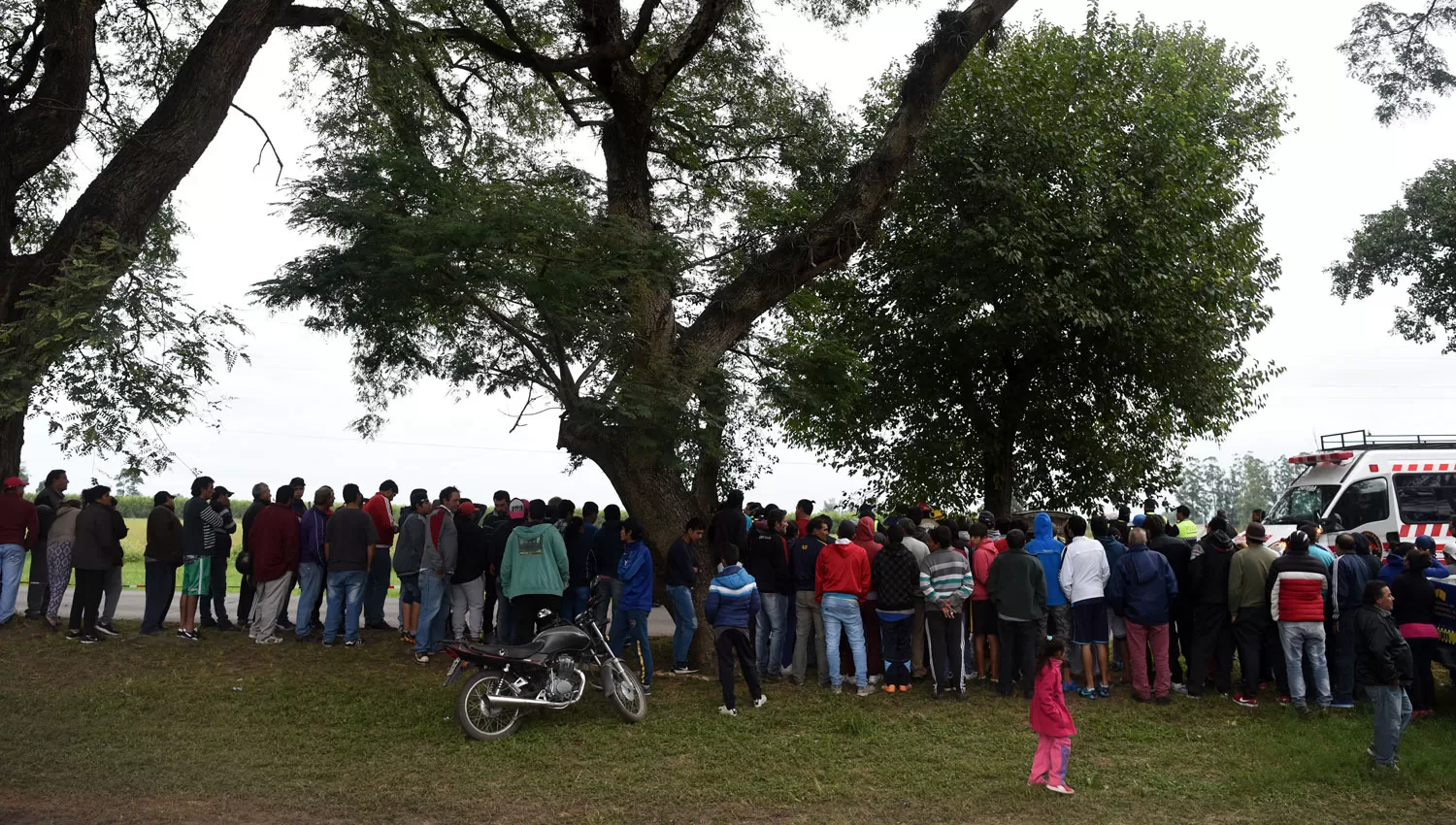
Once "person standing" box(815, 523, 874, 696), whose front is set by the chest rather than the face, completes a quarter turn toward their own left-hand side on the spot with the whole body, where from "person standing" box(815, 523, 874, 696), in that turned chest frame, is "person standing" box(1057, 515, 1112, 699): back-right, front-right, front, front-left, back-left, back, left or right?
back

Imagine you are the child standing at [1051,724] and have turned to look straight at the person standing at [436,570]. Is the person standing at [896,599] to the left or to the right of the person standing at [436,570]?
right

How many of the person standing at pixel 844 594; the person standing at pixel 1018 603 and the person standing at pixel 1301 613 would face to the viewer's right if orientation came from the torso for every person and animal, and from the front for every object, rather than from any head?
0

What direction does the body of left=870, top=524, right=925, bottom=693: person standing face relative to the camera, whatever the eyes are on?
away from the camera

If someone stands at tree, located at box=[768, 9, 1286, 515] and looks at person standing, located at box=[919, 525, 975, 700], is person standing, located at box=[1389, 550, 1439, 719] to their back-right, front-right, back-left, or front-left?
front-left

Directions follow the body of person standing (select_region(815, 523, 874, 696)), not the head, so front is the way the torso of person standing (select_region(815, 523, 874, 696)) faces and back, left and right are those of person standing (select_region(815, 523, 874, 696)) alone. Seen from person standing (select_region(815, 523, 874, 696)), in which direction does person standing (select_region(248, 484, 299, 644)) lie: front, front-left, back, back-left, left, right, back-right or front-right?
left

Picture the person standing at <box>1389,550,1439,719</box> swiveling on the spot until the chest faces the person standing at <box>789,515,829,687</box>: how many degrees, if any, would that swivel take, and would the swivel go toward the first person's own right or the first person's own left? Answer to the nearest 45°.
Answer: approximately 45° to the first person's own left

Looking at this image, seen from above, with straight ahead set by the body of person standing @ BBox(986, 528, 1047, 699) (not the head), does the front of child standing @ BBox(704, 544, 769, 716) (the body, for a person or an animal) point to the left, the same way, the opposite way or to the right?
the same way

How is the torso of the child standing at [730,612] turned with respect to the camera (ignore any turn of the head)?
away from the camera

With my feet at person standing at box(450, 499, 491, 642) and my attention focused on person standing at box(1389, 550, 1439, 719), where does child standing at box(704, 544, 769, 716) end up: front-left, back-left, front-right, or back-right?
front-right

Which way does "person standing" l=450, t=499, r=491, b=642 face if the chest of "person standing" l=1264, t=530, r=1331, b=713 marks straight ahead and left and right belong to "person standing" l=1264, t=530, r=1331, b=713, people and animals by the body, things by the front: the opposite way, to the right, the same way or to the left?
the same way

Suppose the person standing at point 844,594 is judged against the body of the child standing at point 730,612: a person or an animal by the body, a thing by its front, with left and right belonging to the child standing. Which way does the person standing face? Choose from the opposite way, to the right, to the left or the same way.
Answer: the same way

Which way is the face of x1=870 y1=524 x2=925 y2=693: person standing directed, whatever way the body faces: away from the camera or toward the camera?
away from the camera

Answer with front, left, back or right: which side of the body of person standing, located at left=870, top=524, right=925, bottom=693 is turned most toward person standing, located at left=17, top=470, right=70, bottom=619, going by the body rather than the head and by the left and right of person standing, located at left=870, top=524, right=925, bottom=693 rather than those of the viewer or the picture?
left

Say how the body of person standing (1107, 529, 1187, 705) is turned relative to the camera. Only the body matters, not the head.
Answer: away from the camera

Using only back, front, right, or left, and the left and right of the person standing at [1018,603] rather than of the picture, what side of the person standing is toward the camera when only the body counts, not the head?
back

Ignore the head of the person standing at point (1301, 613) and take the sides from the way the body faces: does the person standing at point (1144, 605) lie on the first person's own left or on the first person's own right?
on the first person's own left
